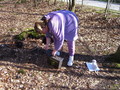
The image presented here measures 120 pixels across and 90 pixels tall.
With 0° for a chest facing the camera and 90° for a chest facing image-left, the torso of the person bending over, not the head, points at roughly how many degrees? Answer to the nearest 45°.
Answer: approximately 90°
